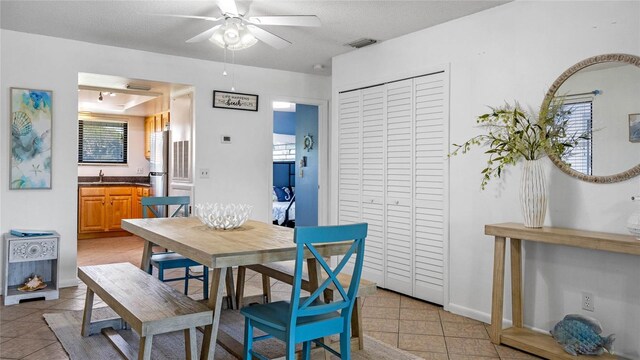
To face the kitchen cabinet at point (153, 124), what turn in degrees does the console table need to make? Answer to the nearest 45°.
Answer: approximately 45° to its right

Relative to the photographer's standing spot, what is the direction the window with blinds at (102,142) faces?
facing the viewer

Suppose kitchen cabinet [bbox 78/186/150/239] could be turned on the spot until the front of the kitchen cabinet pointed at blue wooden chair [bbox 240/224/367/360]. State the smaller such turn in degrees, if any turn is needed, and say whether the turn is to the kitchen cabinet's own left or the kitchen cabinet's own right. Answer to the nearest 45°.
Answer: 0° — it already faces it

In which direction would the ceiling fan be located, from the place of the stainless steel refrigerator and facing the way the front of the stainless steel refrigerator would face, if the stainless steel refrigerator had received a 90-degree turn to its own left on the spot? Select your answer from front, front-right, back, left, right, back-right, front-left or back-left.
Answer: front

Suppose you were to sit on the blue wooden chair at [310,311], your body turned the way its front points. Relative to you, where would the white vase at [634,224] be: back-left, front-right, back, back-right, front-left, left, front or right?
back-right

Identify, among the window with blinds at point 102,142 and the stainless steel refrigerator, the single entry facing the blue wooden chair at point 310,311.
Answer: the window with blinds

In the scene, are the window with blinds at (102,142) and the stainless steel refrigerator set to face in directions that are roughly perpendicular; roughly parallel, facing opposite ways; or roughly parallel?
roughly perpendicular

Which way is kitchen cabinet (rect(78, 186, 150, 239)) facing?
toward the camera

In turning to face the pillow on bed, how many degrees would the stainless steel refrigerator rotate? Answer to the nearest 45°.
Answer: approximately 135° to its right

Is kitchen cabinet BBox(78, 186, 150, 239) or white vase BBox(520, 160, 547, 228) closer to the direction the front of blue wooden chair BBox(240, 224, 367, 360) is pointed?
the kitchen cabinet

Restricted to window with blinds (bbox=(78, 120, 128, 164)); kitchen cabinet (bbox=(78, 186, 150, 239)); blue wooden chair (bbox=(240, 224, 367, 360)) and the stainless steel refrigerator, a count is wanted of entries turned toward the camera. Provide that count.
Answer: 2

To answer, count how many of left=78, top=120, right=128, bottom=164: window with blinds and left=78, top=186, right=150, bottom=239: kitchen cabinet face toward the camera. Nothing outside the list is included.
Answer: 2

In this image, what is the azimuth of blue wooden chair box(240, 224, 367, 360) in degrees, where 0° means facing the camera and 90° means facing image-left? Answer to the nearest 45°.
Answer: approximately 135°

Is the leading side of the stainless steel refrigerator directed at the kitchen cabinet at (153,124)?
no

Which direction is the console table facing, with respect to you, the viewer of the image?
facing the viewer and to the left of the viewer

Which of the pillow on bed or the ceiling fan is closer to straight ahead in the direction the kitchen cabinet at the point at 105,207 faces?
the ceiling fan
